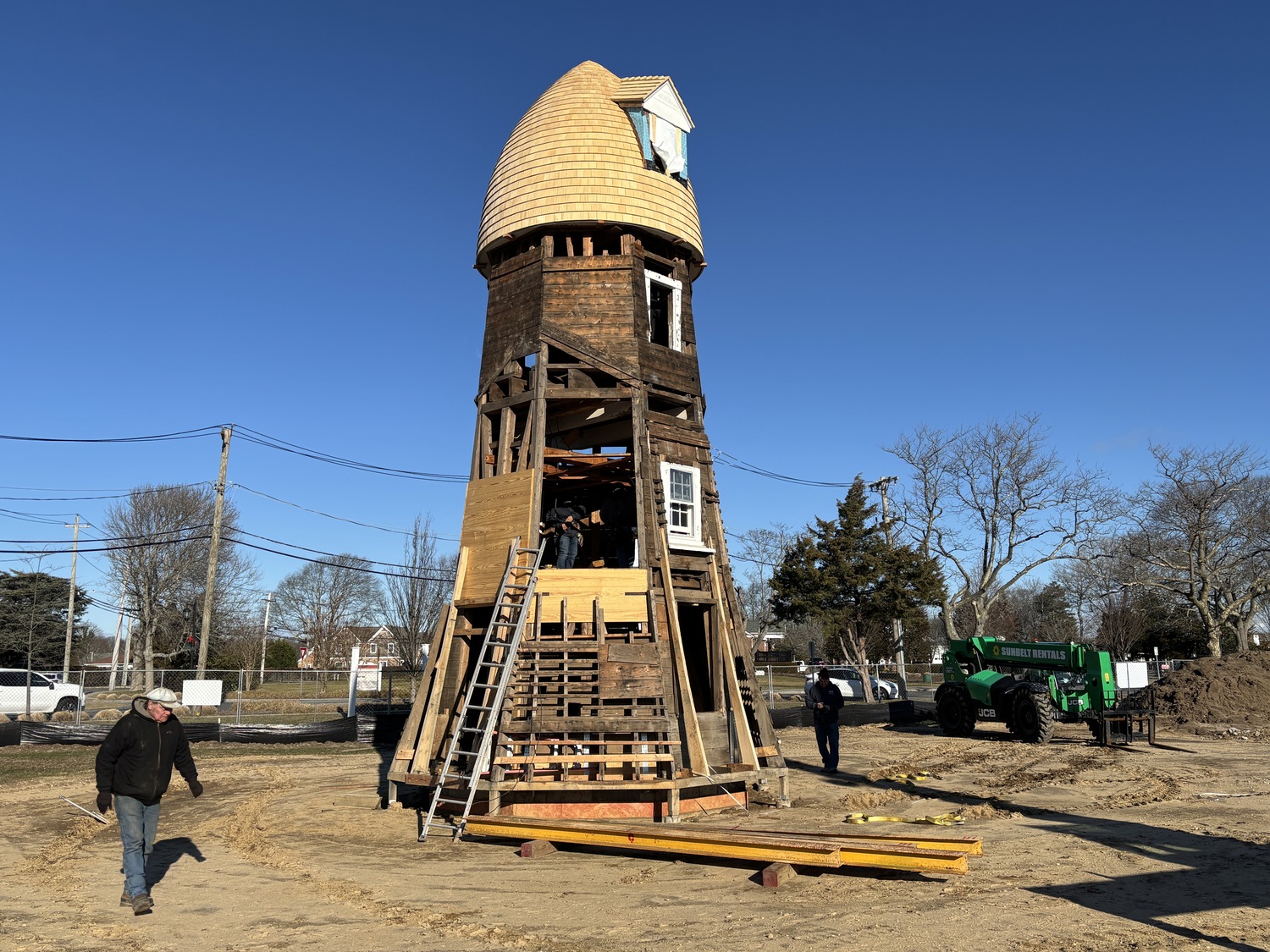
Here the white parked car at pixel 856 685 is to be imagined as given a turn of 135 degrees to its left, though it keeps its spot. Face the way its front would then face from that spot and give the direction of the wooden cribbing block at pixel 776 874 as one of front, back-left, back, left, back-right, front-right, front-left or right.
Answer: back-left

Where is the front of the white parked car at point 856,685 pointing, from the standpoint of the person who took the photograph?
facing to the right of the viewer

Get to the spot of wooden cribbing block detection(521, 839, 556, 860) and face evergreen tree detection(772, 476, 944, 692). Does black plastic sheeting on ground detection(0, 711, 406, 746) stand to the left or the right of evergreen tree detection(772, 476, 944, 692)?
left

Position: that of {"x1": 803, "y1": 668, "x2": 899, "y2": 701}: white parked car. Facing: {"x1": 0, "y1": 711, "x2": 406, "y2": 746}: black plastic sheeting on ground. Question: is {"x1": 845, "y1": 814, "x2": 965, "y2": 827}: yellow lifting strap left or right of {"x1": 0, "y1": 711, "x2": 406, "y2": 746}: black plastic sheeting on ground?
left

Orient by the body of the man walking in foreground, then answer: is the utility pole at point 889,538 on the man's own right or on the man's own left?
on the man's own left

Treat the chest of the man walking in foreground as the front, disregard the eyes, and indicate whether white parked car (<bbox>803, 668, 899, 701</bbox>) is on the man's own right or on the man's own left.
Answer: on the man's own left

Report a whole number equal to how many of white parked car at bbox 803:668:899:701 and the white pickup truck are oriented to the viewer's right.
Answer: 2

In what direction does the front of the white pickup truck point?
to the viewer's right

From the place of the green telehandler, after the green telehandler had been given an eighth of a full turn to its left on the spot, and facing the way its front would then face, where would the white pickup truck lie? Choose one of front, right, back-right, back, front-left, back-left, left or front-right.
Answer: back

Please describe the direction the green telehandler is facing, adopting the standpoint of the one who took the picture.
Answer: facing the viewer and to the right of the viewer
